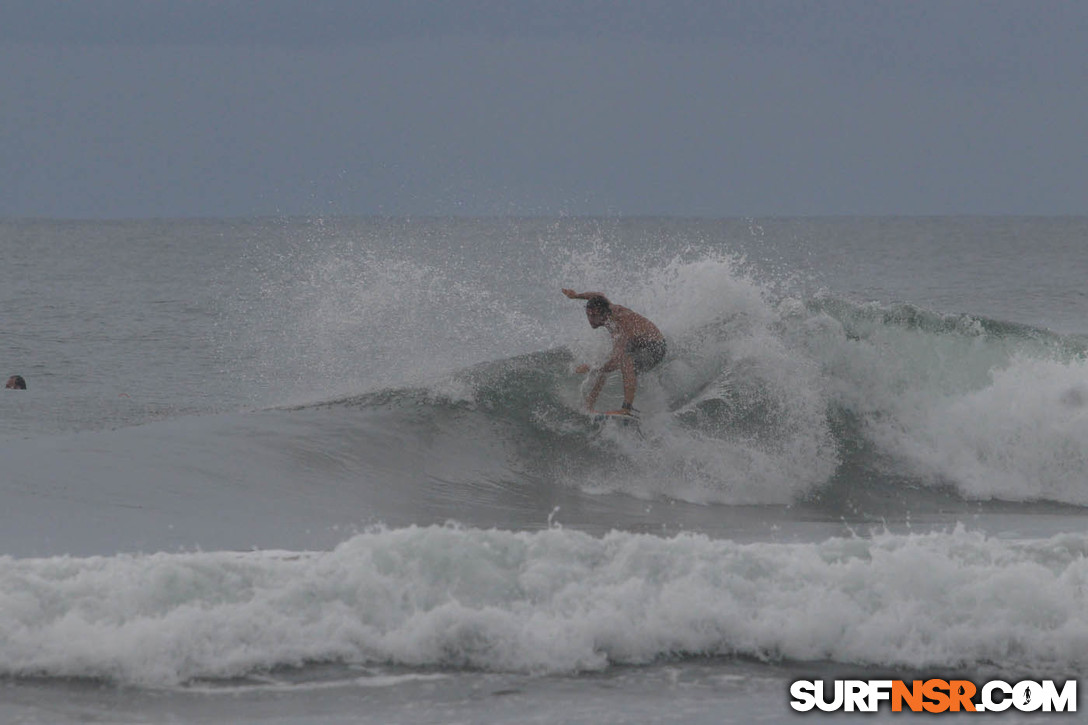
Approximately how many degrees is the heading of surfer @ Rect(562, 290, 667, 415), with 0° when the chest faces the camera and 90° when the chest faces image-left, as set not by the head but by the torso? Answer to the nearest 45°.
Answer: approximately 90°
